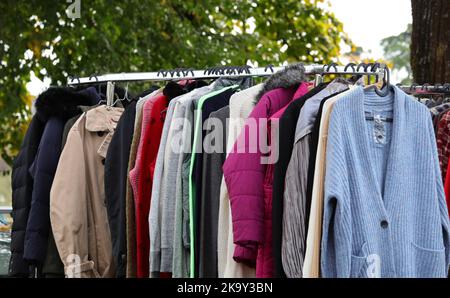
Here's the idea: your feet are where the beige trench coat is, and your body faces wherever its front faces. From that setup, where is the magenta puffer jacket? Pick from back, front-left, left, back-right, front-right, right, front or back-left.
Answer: front

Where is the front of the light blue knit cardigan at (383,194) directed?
toward the camera

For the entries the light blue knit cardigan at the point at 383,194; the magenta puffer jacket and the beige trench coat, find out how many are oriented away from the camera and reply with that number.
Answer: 0

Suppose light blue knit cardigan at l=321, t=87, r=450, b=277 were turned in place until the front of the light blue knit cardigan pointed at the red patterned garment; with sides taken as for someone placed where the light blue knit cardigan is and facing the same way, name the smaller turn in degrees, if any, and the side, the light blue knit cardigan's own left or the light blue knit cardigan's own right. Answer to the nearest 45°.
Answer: approximately 135° to the light blue knit cardigan's own left

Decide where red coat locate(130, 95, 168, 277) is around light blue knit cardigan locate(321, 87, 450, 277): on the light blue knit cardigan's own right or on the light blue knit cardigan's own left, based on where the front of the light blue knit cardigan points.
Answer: on the light blue knit cardigan's own right

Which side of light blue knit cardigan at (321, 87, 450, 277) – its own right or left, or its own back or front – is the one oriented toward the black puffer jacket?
right

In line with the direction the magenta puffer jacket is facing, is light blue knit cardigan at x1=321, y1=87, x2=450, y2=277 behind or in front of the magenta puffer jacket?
in front

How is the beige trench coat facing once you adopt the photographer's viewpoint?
facing the viewer and to the right of the viewer

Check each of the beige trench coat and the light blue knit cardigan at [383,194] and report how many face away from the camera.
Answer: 0

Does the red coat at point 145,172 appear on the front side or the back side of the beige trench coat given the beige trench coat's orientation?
on the front side

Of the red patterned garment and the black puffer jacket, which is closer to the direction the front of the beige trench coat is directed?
the red patterned garment
